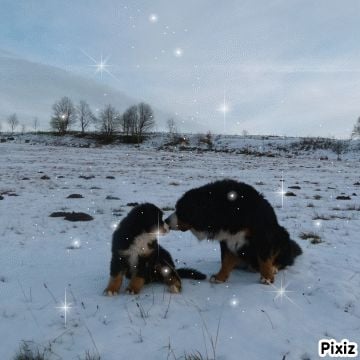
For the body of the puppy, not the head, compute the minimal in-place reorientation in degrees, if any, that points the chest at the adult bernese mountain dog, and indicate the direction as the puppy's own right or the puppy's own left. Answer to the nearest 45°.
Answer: approximately 135° to the puppy's own left
